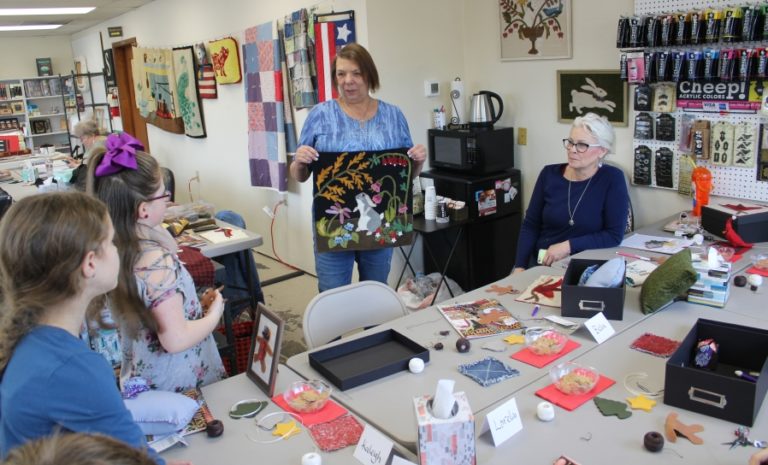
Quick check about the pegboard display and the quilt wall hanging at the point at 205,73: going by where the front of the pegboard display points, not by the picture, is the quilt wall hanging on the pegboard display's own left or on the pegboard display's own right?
on the pegboard display's own right

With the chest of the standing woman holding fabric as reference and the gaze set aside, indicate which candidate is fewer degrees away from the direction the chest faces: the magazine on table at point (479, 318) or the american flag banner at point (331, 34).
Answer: the magazine on table

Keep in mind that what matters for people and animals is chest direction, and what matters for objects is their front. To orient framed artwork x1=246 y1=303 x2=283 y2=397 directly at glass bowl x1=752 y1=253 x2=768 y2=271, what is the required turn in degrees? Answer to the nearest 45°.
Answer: approximately 135° to its left

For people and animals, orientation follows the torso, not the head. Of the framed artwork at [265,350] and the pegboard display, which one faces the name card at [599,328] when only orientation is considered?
the pegboard display

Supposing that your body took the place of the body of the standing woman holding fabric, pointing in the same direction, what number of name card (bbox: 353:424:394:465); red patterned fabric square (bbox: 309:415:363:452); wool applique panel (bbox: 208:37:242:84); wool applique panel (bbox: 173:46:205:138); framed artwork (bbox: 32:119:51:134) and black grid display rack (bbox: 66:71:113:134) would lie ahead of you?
2

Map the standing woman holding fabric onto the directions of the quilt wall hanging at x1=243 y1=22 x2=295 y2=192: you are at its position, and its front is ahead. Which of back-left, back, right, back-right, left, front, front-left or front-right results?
front-left

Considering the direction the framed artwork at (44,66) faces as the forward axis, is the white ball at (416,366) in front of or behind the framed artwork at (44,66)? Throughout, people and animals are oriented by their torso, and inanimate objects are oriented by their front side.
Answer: in front

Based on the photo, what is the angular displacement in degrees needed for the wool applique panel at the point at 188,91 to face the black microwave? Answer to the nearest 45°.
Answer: approximately 90° to its left
